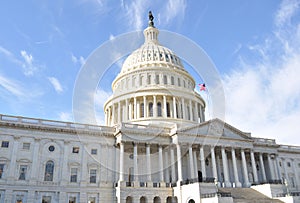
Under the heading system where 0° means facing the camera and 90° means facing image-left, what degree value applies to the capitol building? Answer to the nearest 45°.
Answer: approximately 315°
